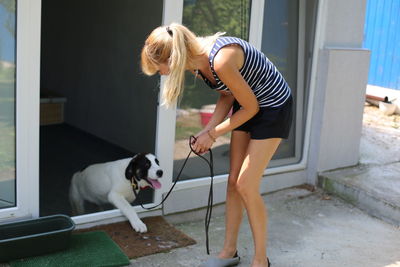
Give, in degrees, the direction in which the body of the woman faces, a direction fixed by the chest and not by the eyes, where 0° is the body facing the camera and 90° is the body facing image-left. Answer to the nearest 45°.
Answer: approximately 90°

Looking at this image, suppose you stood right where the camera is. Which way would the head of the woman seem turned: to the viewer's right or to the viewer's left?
to the viewer's left
